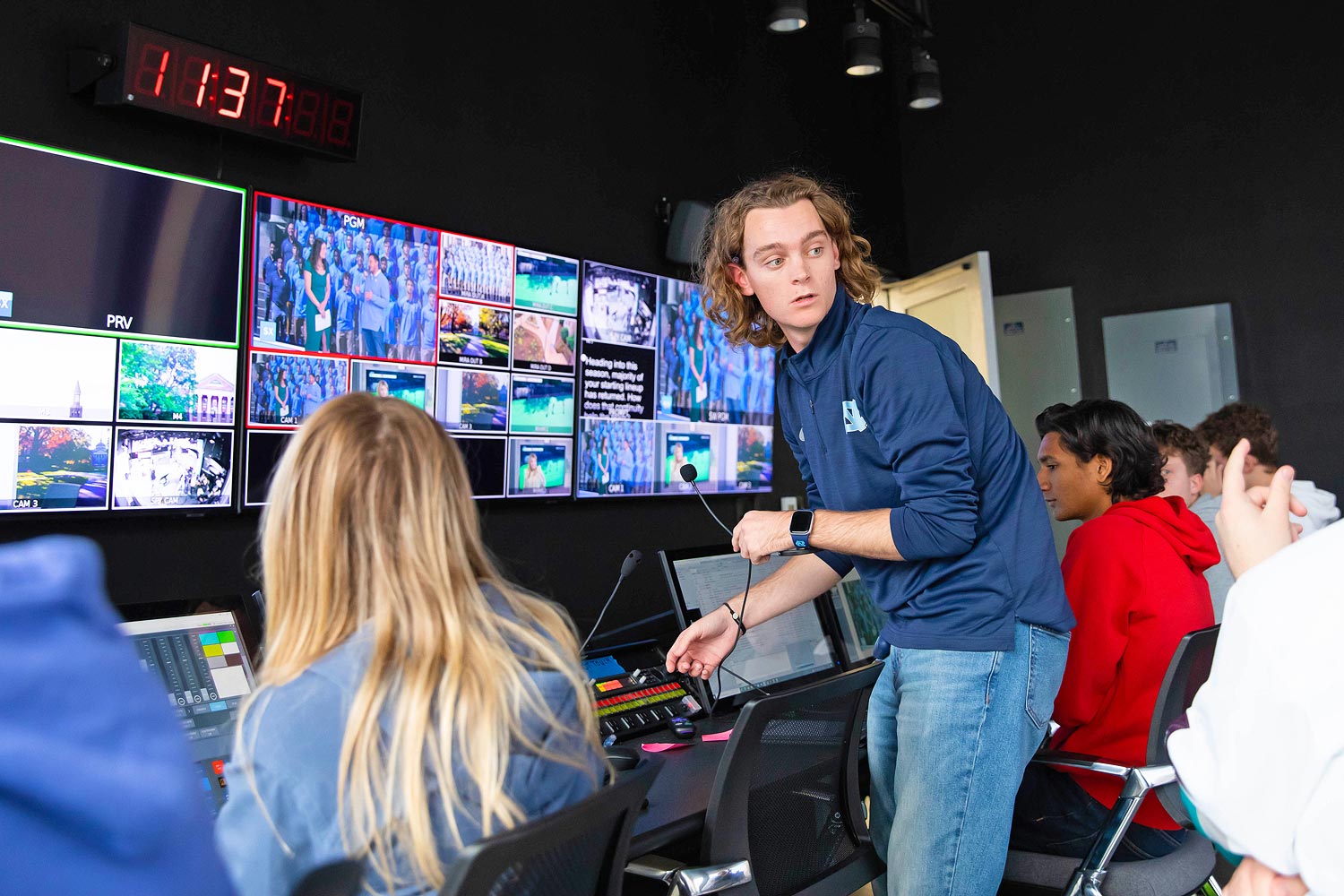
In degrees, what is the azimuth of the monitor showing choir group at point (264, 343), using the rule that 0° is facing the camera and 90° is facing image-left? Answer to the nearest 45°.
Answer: approximately 315°

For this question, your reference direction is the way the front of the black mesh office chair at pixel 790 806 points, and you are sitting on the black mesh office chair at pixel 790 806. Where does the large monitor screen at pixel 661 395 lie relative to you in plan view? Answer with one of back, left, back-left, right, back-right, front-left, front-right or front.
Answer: front-right

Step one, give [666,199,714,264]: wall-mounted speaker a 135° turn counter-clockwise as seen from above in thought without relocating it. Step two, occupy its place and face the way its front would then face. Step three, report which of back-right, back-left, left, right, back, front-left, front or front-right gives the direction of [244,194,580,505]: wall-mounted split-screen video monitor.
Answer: back-left

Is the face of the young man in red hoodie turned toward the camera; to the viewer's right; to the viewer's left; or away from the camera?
to the viewer's left

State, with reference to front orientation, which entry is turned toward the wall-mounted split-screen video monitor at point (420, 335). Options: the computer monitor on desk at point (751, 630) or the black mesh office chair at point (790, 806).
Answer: the black mesh office chair

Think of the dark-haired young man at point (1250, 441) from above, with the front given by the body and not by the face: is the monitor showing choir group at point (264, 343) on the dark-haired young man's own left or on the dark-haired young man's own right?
on the dark-haired young man's own left

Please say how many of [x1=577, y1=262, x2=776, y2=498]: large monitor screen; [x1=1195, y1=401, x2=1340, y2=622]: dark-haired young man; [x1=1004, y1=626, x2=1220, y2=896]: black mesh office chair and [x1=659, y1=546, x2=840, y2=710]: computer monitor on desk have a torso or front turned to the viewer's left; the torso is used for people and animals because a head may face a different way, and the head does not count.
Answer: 2

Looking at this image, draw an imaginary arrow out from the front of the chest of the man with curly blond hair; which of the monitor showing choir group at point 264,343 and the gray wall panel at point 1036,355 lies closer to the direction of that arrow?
the monitor showing choir group

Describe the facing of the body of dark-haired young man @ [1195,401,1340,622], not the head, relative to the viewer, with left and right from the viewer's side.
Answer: facing to the left of the viewer

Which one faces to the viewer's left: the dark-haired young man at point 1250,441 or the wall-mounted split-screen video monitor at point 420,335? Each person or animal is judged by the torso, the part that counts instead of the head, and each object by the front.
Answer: the dark-haired young man

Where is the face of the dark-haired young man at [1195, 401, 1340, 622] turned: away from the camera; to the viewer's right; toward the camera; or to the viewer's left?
to the viewer's left

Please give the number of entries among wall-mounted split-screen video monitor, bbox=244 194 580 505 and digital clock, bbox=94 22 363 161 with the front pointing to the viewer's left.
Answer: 0

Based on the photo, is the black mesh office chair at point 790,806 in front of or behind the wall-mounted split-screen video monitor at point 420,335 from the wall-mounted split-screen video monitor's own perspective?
in front
